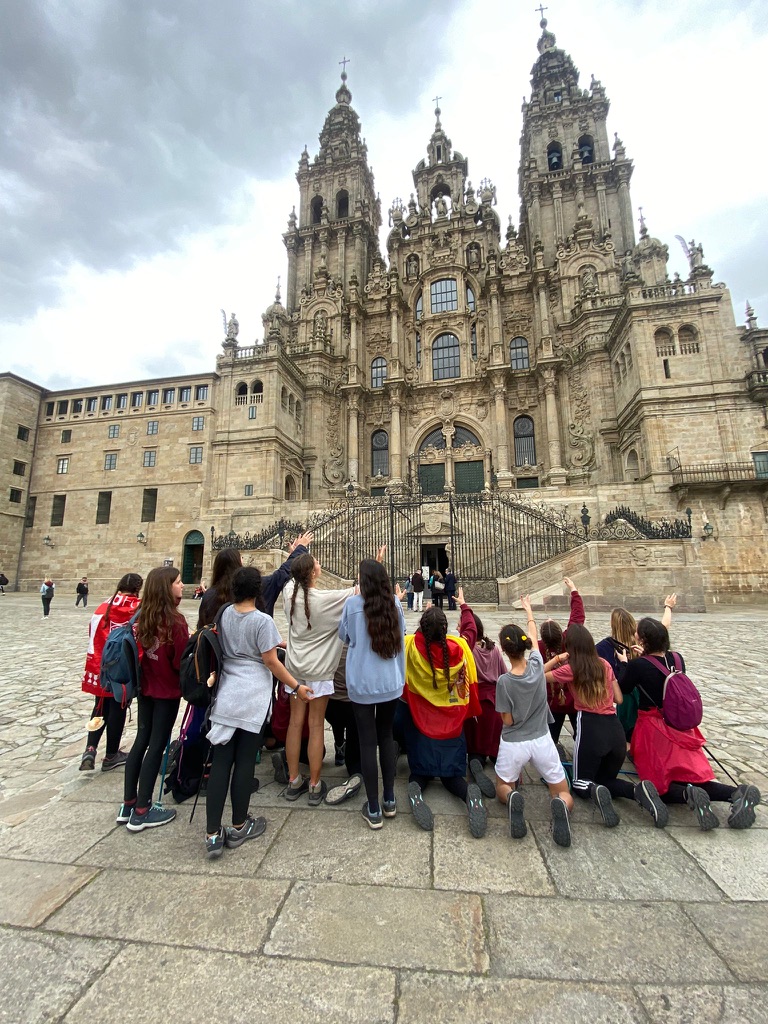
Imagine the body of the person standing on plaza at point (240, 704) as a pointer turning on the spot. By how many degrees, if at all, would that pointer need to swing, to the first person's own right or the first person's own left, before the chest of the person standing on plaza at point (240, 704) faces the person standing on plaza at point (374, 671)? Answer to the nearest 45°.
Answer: approximately 45° to the first person's own right

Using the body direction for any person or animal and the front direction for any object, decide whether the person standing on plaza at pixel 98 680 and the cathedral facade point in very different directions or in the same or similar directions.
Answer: very different directions

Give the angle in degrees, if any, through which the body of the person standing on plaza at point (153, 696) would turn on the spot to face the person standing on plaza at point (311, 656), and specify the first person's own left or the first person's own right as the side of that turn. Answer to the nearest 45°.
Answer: approximately 45° to the first person's own right

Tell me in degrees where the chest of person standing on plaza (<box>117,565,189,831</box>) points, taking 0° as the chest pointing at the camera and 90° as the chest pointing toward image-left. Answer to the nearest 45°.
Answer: approximately 225°

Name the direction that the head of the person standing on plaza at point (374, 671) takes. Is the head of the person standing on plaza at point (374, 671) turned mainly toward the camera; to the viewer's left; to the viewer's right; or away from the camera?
away from the camera

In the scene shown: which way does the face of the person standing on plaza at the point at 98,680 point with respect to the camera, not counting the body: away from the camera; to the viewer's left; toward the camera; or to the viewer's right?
away from the camera

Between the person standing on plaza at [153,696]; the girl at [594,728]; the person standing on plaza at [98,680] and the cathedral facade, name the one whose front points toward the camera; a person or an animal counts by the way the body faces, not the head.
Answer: the cathedral facade

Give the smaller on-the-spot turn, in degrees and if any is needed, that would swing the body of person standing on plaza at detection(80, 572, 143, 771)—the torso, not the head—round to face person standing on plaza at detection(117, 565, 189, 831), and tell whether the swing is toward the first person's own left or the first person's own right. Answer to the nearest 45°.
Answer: approximately 135° to the first person's own right

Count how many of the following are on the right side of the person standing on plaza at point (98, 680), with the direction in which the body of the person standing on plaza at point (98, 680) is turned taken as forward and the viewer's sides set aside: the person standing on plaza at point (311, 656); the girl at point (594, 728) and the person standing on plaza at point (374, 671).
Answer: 3

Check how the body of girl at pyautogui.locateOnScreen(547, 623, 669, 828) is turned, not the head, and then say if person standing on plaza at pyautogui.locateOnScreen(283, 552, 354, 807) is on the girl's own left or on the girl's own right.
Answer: on the girl's own left

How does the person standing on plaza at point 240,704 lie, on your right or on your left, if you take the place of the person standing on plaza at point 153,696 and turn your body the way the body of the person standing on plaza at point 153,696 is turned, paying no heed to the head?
on your right

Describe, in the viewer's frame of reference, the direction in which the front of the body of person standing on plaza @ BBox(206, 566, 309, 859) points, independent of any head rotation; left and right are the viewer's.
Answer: facing away from the viewer and to the right of the viewer

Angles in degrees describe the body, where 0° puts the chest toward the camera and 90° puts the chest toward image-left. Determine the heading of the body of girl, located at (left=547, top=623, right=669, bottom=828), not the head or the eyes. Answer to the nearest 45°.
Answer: approximately 135°
